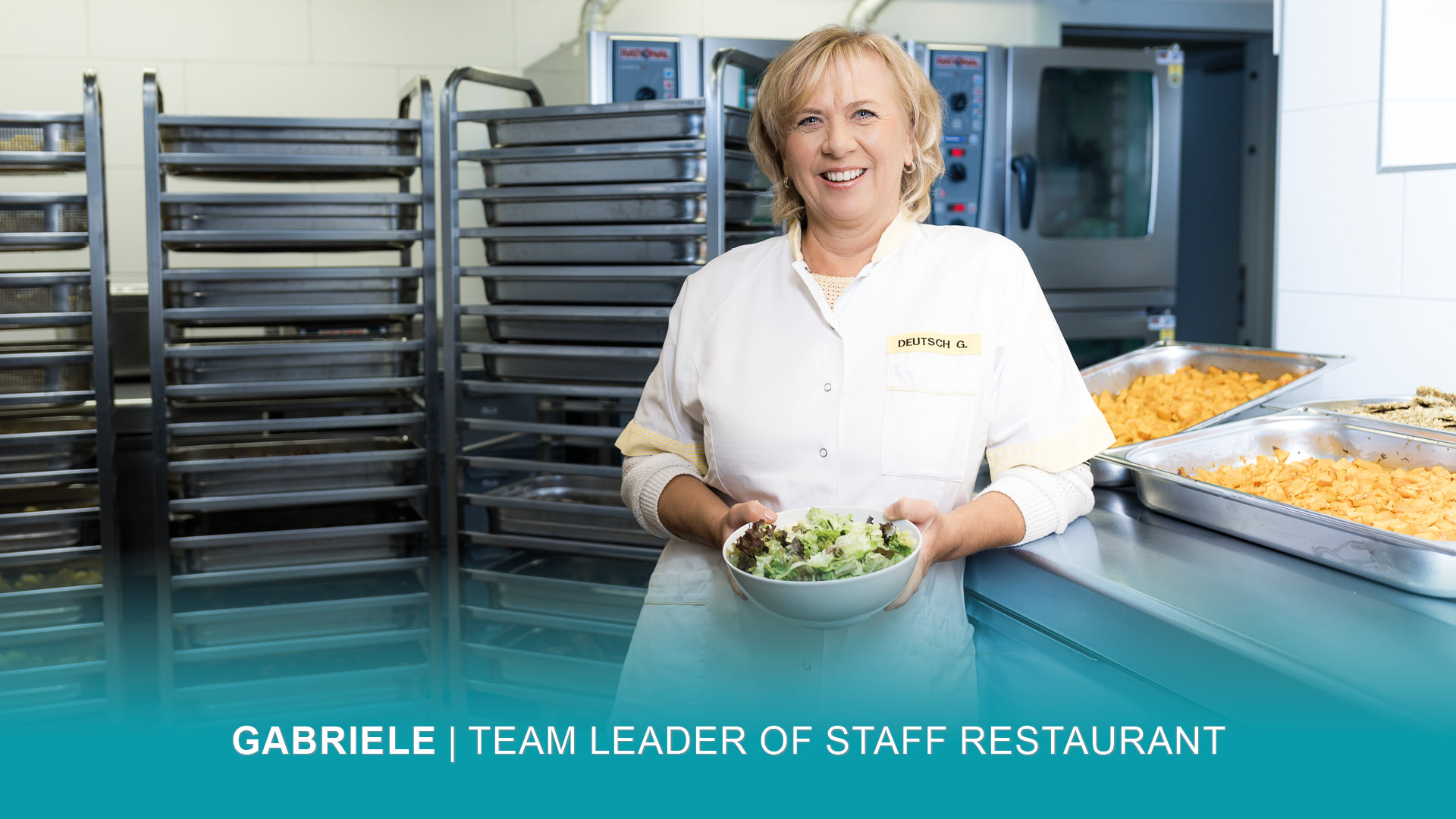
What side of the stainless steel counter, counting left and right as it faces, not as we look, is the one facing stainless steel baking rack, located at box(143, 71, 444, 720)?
right

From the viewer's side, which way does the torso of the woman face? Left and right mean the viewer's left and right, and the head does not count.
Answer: facing the viewer

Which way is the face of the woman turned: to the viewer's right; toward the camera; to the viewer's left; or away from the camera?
toward the camera

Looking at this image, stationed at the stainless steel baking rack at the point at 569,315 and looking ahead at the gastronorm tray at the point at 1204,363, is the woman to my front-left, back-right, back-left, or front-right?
front-right

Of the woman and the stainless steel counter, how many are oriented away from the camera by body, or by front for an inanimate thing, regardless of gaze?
0

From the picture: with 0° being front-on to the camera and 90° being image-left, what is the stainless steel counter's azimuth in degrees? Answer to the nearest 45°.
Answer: approximately 45°
